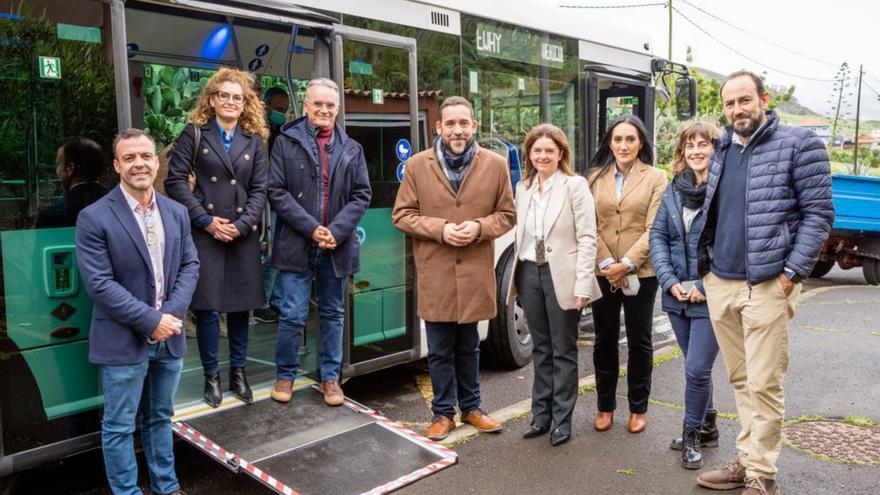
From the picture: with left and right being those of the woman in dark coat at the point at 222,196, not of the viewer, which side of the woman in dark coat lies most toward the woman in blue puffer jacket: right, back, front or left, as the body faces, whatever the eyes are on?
left

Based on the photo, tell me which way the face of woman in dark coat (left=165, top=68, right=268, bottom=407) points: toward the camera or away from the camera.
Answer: toward the camera

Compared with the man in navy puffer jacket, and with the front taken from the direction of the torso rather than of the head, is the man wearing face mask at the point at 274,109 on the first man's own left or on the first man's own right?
on the first man's own right

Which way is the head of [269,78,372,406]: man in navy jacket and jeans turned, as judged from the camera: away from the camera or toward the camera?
toward the camera

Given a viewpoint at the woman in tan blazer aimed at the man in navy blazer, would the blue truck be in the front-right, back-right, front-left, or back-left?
back-right

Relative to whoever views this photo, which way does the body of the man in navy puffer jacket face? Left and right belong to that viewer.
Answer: facing the viewer and to the left of the viewer

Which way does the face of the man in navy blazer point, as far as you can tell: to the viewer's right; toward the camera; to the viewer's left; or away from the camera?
toward the camera

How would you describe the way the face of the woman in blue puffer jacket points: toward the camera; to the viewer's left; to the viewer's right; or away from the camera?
toward the camera

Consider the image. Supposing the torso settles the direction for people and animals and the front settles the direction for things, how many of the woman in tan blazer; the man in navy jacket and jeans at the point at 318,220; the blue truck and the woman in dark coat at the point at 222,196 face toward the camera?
3

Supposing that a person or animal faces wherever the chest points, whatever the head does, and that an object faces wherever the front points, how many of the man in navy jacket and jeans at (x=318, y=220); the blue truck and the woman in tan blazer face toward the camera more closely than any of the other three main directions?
2

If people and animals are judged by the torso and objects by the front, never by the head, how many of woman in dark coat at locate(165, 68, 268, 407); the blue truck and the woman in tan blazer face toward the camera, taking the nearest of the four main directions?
2

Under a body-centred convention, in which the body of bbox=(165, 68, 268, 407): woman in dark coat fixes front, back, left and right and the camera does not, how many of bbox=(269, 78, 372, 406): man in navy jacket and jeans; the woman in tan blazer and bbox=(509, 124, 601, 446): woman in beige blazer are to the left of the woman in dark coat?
3

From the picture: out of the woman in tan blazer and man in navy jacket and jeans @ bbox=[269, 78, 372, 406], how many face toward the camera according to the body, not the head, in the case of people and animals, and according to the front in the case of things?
2

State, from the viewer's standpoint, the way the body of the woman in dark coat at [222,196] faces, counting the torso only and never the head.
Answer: toward the camera

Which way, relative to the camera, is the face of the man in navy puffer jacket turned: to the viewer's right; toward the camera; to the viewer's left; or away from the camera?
toward the camera
